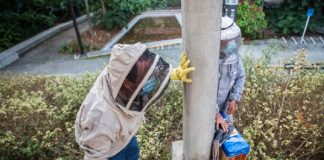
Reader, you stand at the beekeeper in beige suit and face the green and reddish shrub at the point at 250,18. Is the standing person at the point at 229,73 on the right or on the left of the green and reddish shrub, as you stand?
right

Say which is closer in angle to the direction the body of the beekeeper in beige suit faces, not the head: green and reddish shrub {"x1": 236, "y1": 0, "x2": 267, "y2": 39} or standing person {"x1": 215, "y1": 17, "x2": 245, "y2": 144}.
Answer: the standing person

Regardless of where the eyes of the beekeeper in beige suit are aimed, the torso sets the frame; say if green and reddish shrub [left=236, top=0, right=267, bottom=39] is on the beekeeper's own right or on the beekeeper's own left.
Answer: on the beekeeper's own left

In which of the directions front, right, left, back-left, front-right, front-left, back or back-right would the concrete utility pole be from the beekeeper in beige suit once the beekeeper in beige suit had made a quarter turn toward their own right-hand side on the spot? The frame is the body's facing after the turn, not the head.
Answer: left

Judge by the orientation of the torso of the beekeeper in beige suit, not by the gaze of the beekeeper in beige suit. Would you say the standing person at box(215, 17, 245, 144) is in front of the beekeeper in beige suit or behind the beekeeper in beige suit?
in front

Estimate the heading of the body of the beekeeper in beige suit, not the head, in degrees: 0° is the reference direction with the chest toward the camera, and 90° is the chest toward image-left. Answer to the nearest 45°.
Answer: approximately 270°
